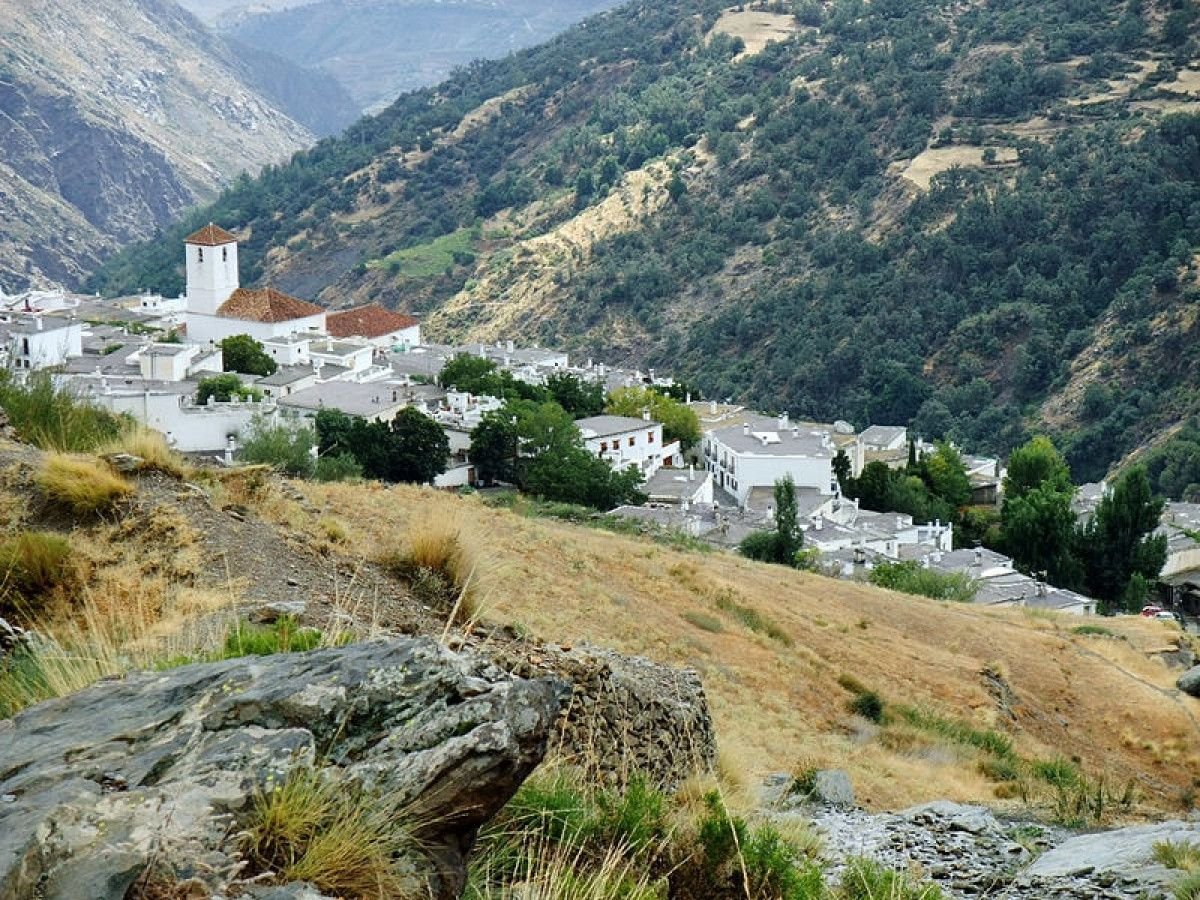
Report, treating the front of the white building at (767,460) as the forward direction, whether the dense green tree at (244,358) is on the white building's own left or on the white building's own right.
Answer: on the white building's own right

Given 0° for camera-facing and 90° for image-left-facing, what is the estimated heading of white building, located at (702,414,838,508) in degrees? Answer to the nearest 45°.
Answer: approximately 45°

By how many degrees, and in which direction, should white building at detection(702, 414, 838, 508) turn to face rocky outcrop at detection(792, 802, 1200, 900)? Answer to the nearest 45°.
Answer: approximately 45° to its left

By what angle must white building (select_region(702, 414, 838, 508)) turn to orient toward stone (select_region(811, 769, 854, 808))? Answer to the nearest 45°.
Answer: approximately 45° to its left

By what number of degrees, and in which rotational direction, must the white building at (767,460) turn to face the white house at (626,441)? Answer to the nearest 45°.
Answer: approximately 45° to its right
